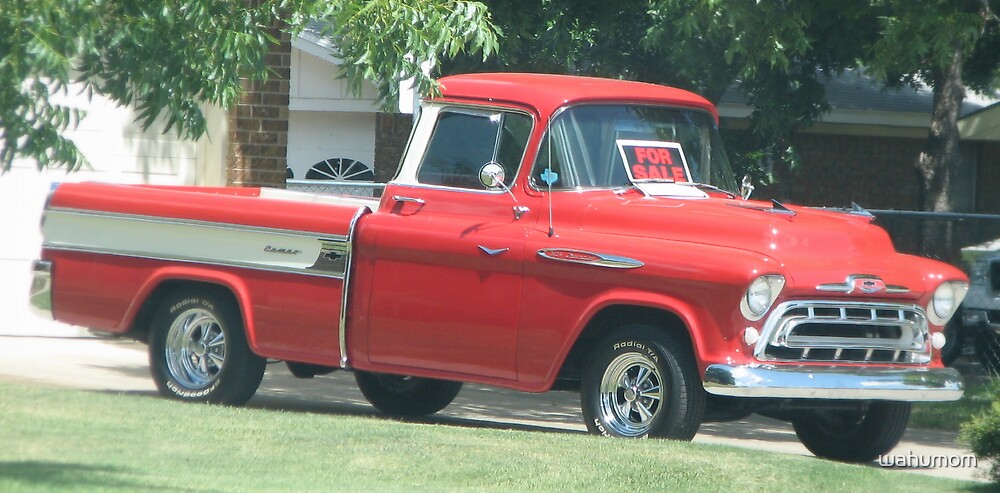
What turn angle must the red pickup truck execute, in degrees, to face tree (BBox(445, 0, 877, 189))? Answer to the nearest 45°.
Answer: approximately 135° to its left

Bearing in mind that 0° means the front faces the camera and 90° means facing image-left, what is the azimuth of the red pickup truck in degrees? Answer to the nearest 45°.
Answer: approximately 315°

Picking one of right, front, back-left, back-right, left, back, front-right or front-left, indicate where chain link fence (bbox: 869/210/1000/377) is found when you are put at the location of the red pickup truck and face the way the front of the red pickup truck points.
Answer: left

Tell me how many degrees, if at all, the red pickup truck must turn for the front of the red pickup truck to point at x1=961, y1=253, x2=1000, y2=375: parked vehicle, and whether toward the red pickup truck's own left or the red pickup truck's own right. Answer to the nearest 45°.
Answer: approximately 90° to the red pickup truck's own left

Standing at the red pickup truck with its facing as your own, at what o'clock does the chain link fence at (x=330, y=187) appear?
The chain link fence is roughly at 7 o'clock from the red pickup truck.

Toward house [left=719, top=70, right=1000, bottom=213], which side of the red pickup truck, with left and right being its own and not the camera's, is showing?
left
